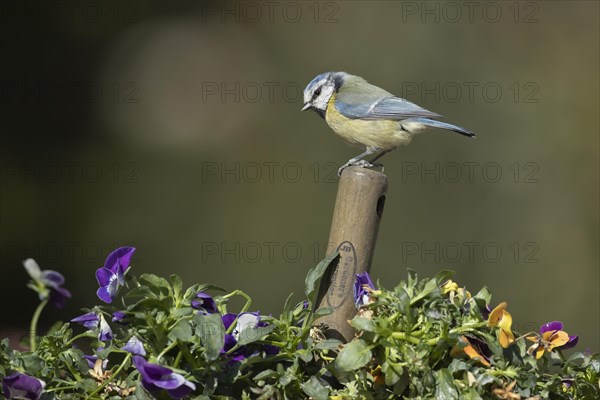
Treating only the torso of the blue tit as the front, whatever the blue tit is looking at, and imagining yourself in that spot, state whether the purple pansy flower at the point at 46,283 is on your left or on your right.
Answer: on your left

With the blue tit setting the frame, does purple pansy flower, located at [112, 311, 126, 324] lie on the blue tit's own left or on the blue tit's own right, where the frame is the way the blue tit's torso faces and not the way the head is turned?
on the blue tit's own left

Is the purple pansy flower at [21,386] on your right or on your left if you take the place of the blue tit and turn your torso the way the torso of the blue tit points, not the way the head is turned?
on your left

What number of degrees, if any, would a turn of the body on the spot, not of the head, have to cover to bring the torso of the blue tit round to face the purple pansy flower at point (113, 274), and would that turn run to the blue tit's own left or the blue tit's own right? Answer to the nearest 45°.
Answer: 0° — it already faces it

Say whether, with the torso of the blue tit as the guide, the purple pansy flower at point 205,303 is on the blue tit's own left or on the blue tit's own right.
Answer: on the blue tit's own left

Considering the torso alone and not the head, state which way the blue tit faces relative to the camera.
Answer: to the viewer's left
